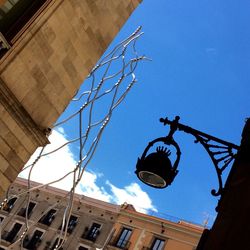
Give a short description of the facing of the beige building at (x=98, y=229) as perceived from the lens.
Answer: facing the viewer

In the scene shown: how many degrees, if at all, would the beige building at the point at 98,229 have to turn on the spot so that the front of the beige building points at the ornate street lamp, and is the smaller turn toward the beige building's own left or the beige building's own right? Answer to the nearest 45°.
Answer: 0° — it already faces it
